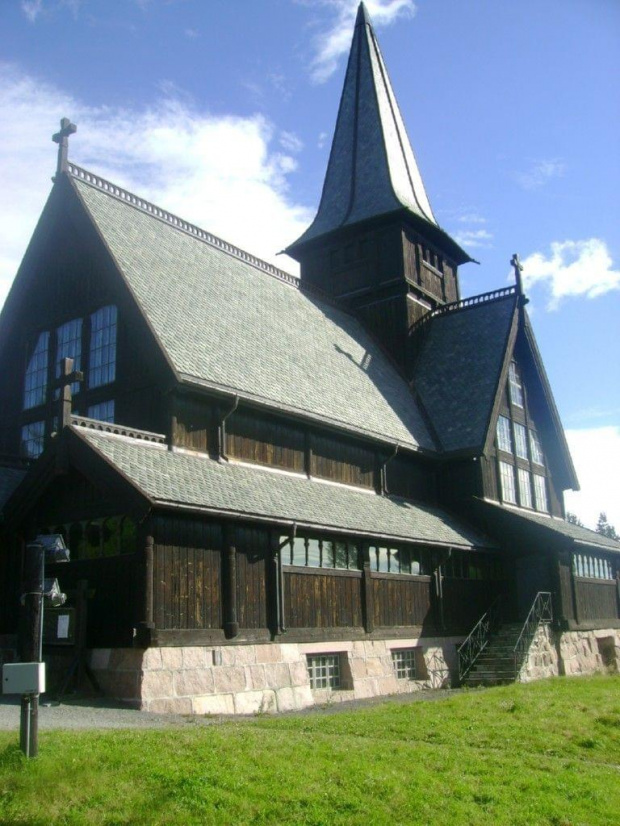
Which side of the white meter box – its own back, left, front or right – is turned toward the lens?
front

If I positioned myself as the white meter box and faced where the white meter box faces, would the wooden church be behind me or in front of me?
behind
